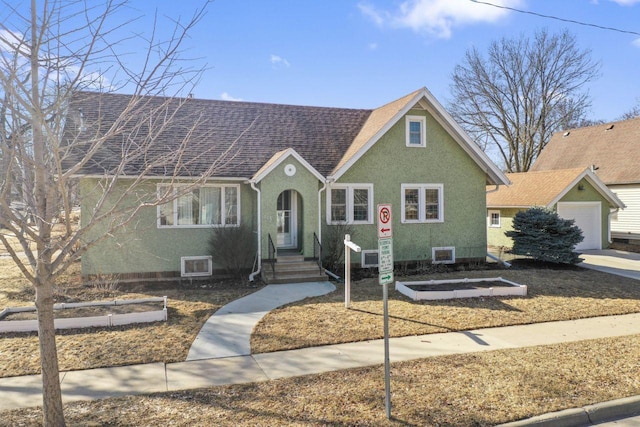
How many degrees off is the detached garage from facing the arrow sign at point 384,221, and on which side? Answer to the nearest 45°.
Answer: approximately 45° to its right

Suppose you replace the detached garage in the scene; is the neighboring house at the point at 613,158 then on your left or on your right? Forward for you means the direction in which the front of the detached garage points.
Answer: on your left

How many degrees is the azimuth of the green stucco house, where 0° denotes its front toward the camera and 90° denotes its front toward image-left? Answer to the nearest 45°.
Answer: approximately 0°

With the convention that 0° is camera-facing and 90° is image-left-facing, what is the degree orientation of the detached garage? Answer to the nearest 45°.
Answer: approximately 315°

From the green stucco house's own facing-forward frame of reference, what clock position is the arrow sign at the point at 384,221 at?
The arrow sign is roughly at 12 o'clock from the green stucco house.

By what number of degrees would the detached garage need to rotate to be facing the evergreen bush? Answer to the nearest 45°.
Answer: approximately 45° to its right

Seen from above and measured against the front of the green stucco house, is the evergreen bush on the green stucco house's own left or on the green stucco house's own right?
on the green stucco house's own left

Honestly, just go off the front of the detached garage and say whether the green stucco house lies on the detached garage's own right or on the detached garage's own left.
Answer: on the detached garage's own right

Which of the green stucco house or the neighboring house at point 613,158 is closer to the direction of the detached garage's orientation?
the green stucco house

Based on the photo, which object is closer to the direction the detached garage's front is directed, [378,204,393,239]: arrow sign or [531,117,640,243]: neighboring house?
the arrow sign
